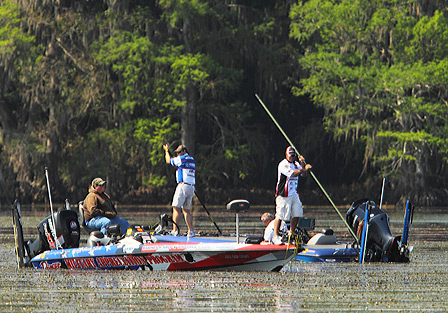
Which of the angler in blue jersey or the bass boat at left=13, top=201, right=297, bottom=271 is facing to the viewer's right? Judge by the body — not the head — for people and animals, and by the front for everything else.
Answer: the bass boat

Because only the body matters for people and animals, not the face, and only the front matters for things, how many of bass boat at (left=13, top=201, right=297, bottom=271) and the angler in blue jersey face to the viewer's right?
1

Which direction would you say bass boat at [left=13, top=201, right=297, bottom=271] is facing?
to the viewer's right

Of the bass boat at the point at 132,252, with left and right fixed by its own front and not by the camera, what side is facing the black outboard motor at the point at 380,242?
front
